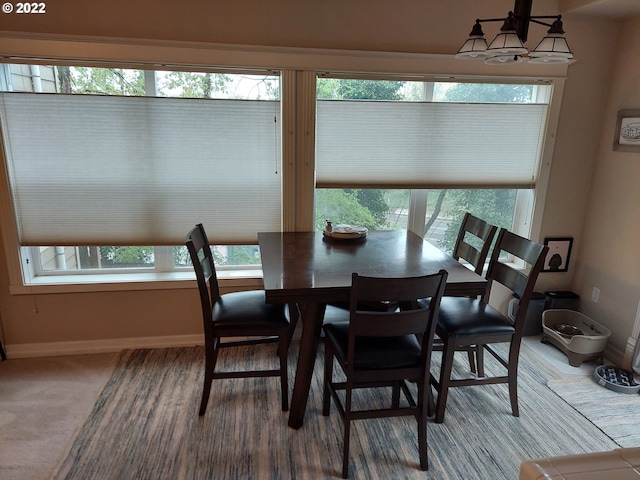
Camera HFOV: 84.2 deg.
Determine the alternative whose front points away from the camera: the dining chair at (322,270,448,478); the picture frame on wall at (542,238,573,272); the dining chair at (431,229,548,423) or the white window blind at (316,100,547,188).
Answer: the dining chair at (322,270,448,478)

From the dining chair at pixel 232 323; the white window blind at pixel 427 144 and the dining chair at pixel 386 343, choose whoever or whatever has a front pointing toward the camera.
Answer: the white window blind

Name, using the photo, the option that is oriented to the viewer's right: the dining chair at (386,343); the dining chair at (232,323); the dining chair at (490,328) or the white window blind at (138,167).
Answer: the dining chair at (232,323)

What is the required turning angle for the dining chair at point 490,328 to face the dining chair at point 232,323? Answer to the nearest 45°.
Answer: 0° — it already faces it

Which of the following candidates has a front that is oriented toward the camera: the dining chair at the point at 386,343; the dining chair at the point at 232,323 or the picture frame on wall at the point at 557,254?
the picture frame on wall

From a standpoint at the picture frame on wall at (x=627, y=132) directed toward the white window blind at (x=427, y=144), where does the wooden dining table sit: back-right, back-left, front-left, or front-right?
front-left

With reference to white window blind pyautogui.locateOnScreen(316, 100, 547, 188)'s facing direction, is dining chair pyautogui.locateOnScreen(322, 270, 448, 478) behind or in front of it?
in front

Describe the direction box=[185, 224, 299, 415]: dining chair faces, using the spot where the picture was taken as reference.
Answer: facing to the right of the viewer

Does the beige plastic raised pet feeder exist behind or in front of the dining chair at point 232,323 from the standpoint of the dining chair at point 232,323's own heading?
in front

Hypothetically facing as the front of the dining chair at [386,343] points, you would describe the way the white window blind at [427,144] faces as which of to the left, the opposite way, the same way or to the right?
the opposite way

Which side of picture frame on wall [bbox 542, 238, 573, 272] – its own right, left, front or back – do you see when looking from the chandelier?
front

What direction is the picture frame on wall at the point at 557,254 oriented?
toward the camera

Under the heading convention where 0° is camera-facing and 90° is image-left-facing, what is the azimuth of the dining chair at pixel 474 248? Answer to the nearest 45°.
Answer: approximately 45°

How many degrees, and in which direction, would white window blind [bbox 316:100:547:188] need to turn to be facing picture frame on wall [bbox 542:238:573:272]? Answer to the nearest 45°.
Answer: approximately 135° to its left

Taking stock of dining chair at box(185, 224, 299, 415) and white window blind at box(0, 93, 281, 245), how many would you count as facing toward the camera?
1

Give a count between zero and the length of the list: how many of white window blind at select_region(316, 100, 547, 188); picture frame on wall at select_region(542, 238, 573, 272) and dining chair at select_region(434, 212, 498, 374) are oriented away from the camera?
0

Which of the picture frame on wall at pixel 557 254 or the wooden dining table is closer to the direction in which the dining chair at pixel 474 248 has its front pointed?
the wooden dining table

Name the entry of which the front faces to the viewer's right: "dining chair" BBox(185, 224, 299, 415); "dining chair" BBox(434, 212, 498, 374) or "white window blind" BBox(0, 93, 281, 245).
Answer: "dining chair" BBox(185, 224, 299, 415)

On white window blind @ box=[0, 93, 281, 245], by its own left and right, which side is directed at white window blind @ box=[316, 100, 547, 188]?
left

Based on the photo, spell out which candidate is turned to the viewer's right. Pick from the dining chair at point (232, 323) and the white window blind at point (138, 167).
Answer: the dining chair

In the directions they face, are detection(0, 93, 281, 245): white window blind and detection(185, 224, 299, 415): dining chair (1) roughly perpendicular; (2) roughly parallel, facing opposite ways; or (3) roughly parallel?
roughly perpendicular
